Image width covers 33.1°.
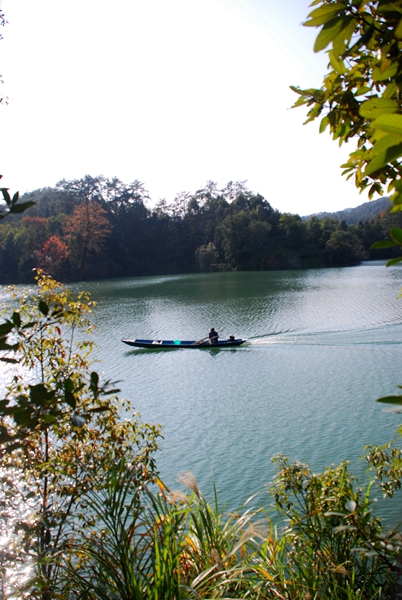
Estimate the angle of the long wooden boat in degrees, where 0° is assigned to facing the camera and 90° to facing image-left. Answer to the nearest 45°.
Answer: approximately 90°
